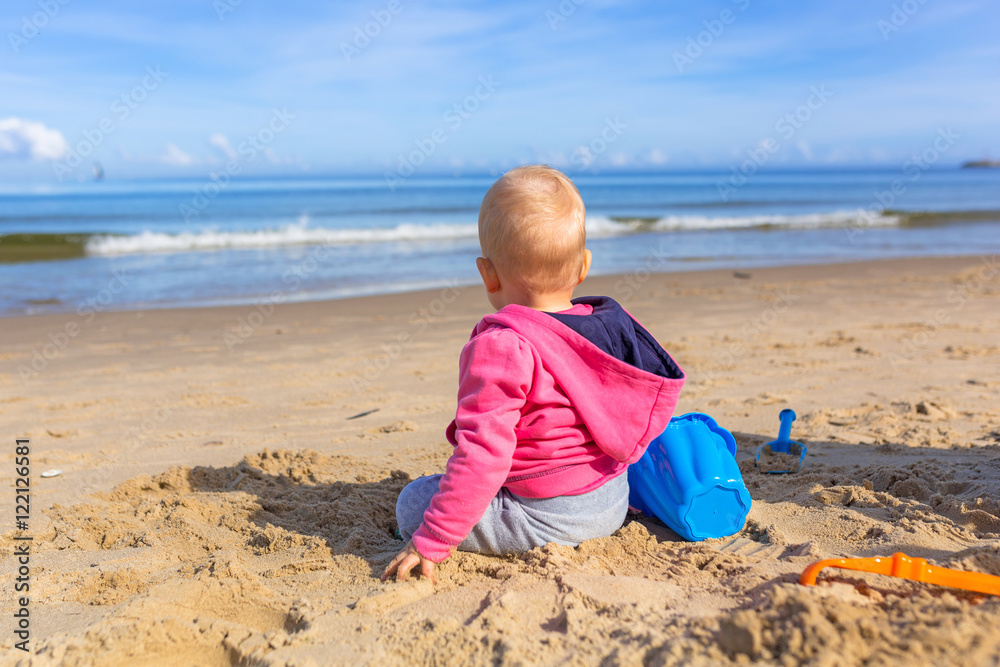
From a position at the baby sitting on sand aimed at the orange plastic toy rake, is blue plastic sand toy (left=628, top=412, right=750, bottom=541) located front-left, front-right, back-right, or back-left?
front-left

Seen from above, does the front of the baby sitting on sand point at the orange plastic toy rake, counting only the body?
no

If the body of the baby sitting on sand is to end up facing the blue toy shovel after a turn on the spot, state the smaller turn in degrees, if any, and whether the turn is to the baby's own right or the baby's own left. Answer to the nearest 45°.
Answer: approximately 90° to the baby's own right

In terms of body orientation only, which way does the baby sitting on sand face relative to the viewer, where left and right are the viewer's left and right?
facing away from the viewer and to the left of the viewer

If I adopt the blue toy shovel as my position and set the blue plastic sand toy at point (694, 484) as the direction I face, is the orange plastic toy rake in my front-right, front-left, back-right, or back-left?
front-left

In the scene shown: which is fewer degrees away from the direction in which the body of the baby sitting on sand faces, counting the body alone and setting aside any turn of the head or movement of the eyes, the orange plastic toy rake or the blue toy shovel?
the blue toy shovel

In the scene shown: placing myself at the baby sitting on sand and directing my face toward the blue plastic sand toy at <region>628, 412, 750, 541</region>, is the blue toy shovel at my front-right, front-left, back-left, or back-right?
front-left
